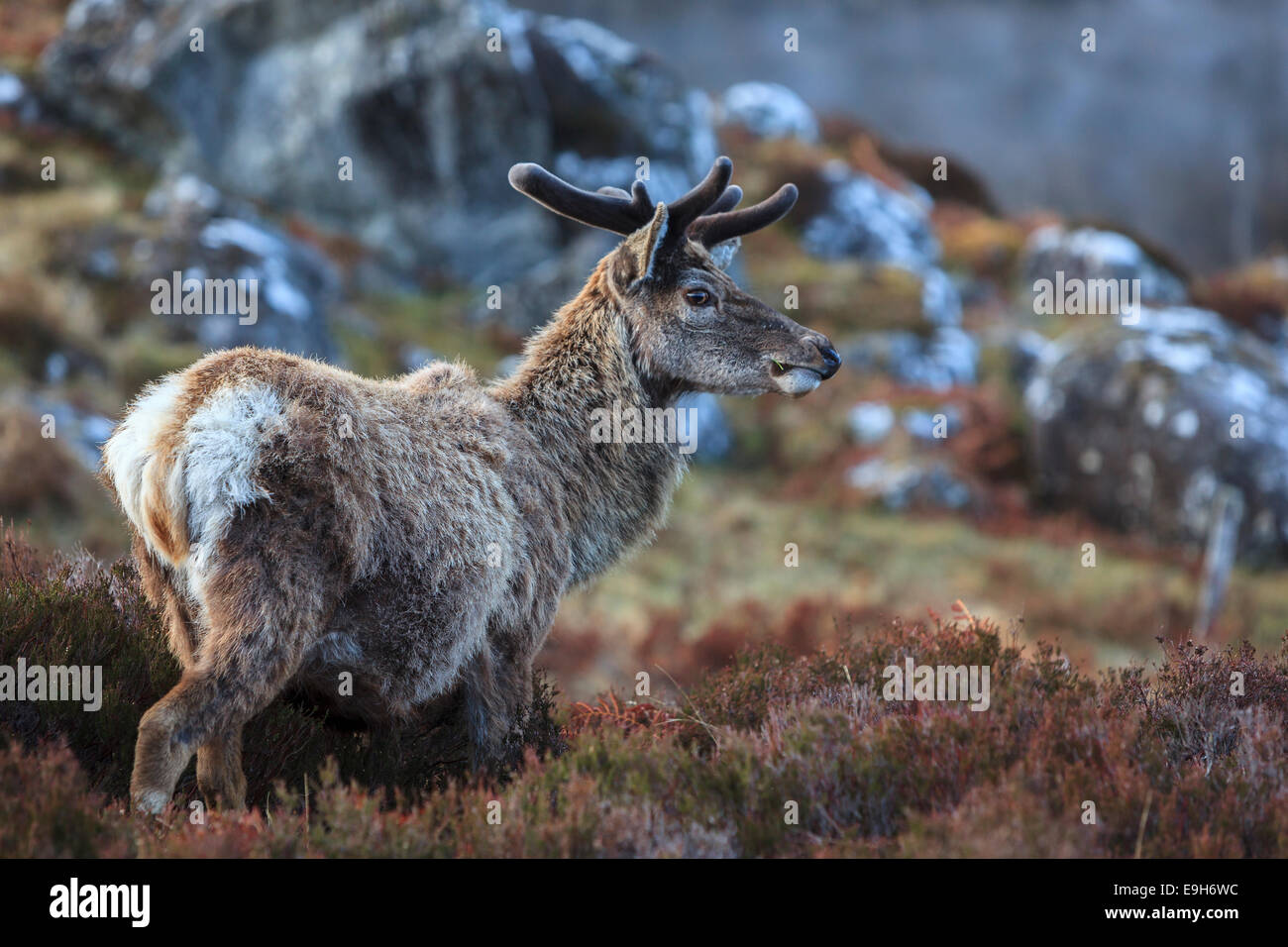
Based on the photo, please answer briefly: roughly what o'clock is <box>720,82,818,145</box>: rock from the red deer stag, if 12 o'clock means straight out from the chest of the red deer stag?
The rock is roughly at 11 o'clock from the red deer stag.

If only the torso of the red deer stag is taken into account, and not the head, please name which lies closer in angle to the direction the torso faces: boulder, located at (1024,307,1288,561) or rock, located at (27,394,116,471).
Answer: the boulder

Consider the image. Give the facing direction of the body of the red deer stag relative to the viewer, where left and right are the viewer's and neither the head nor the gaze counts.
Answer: facing away from the viewer and to the right of the viewer

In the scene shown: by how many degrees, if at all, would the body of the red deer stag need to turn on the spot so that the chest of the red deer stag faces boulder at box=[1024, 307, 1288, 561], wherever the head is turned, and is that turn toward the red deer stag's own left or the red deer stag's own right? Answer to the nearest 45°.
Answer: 0° — it already faces it

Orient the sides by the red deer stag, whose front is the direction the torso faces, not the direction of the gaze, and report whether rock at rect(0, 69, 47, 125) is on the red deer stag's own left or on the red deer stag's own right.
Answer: on the red deer stag's own left

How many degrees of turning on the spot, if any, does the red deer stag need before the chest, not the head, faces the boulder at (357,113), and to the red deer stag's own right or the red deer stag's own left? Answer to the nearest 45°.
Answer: approximately 45° to the red deer stag's own left
